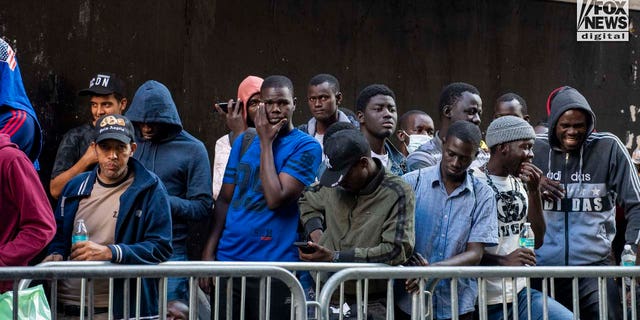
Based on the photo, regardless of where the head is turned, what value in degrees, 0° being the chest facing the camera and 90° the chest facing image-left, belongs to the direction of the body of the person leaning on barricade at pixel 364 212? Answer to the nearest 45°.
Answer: approximately 45°

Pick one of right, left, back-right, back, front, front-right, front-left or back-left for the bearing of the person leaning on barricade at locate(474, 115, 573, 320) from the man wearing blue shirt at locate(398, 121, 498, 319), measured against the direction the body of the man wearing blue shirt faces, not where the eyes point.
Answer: back-left

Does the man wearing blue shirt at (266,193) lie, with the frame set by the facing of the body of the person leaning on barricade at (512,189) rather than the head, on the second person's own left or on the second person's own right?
on the second person's own right

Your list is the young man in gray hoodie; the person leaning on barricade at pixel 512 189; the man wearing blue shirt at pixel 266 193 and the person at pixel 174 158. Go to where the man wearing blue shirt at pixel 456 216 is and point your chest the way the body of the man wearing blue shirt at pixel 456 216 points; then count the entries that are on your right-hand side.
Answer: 2

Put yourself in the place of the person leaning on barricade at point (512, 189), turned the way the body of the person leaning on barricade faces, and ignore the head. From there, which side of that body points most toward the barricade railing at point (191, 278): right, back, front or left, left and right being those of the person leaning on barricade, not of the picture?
right

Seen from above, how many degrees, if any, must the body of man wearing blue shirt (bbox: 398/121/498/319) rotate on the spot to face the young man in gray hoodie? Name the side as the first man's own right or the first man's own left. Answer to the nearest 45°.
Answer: approximately 135° to the first man's own left

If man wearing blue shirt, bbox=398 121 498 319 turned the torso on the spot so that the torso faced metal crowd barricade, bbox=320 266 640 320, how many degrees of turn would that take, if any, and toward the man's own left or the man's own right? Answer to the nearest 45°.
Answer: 0° — they already face it

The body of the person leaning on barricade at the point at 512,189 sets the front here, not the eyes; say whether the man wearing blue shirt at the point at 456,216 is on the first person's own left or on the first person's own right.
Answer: on the first person's own right

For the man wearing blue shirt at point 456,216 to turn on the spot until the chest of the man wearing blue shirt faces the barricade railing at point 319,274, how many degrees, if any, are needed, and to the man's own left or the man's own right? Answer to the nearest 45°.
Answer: approximately 45° to the man's own right
